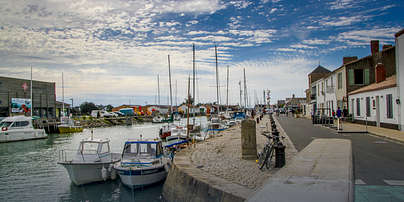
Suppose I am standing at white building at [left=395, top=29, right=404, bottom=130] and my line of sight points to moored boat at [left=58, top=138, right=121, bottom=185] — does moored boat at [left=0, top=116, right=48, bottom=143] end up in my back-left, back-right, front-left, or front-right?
front-right

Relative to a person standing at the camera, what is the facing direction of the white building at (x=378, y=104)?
facing the viewer and to the left of the viewer

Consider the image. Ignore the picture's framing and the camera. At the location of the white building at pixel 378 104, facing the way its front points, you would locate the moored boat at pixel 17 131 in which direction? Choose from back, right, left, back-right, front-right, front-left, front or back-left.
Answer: front-right

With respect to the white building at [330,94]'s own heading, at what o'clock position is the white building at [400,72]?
the white building at [400,72] is roughly at 10 o'clock from the white building at [330,94].

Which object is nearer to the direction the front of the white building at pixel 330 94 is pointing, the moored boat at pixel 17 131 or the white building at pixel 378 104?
the moored boat

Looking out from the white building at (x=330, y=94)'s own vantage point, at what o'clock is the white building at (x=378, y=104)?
the white building at (x=378, y=104) is roughly at 10 o'clock from the white building at (x=330, y=94).

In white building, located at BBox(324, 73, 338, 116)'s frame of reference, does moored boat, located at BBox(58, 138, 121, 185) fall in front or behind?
in front

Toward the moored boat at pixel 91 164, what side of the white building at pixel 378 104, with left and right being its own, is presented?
front

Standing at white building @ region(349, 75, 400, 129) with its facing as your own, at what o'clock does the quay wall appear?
The quay wall is roughly at 11 o'clock from the white building.

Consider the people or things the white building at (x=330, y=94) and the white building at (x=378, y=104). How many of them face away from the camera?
0

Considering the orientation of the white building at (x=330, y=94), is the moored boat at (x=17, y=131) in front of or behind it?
in front

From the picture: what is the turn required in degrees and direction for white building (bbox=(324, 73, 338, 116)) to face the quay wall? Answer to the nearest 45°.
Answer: approximately 45° to its left
